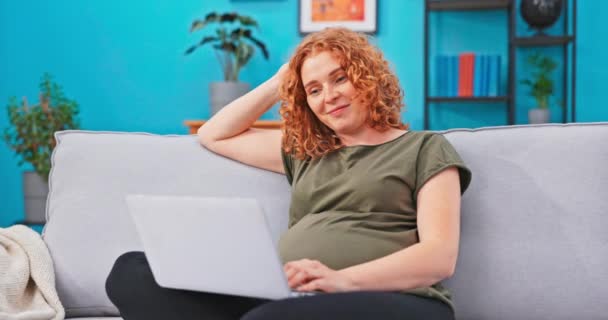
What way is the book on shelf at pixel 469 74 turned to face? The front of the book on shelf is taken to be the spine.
toward the camera

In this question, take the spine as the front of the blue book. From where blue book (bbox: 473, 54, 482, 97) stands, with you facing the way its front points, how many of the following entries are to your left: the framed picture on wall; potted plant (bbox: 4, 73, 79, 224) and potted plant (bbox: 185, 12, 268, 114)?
0

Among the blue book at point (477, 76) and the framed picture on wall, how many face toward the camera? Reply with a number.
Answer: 2

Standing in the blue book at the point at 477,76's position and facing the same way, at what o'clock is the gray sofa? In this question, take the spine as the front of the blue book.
The gray sofa is roughly at 12 o'clock from the blue book.

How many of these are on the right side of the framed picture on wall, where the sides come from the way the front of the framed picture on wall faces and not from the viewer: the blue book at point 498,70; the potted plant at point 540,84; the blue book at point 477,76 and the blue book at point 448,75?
0

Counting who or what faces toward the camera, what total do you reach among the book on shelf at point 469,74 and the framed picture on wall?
2

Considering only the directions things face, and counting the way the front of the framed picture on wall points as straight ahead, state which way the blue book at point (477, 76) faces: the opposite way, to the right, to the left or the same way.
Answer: the same way

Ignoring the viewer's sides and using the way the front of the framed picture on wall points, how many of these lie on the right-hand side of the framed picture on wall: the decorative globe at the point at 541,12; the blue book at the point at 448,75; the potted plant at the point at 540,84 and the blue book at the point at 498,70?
0

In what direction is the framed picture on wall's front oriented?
toward the camera

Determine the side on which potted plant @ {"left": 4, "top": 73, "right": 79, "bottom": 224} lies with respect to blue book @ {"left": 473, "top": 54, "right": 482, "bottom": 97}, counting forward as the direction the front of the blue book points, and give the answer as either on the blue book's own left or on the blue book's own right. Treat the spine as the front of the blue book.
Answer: on the blue book's own right
